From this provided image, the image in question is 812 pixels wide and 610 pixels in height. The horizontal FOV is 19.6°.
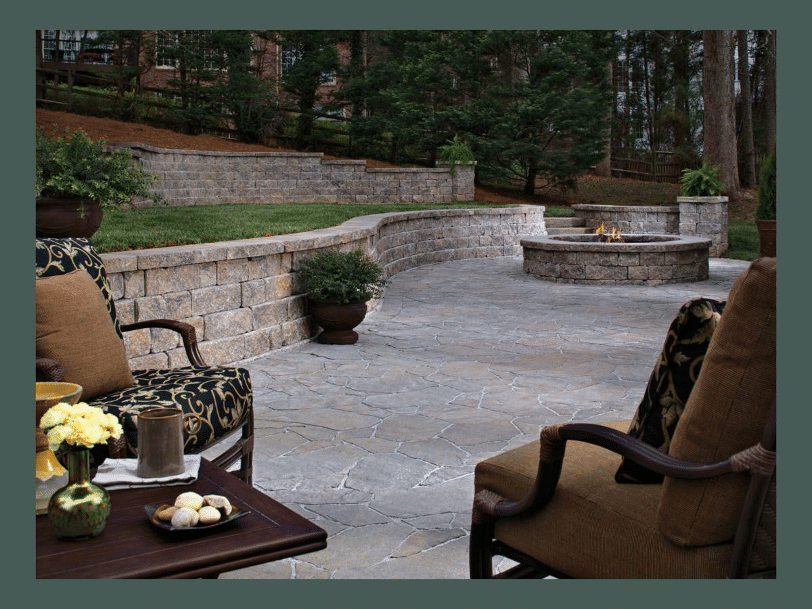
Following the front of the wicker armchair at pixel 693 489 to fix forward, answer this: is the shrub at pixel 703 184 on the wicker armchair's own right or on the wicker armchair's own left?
on the wicker armchair's own right

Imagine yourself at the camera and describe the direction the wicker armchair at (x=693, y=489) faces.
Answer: facing away from the viewer and to the left of the viewer

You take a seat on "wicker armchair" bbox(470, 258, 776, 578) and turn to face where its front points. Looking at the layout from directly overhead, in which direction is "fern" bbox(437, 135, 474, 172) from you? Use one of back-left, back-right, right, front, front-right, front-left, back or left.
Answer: front-right

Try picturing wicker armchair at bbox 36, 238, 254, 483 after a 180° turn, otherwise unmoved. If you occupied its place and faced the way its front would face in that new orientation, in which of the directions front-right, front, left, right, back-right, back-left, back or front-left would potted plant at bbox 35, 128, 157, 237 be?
front-right

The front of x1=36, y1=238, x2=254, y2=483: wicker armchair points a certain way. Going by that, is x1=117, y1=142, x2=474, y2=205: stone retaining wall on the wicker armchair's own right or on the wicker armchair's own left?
on the wicker armchair's own left

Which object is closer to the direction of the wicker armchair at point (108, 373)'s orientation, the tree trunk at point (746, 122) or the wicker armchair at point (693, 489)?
the wicker armchair

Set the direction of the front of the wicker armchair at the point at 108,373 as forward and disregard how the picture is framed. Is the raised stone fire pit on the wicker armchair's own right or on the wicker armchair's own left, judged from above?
on the wicker armchair's own left

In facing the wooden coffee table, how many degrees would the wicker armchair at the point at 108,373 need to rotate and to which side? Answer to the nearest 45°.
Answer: approximately 45° to its right

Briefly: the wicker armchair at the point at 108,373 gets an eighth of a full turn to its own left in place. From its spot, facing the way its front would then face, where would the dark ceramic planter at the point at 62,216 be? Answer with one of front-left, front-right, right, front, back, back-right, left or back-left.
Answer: left

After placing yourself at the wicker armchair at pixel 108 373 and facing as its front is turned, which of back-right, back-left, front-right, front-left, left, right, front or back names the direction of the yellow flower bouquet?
front-right

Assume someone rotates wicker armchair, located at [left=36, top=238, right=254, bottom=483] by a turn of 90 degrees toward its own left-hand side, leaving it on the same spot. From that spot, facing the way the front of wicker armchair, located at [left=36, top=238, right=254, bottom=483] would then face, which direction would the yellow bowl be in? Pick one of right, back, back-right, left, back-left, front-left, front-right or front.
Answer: back-right

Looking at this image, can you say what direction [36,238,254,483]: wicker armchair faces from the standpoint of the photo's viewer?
facing the viewer and to the right of the viewer

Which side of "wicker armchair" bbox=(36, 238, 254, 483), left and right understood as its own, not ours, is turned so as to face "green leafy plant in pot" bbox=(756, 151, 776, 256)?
left
